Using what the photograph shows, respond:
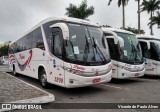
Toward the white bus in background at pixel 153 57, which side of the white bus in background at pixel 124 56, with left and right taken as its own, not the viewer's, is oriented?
left

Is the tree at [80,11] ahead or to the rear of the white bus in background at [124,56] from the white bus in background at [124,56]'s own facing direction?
to the rear

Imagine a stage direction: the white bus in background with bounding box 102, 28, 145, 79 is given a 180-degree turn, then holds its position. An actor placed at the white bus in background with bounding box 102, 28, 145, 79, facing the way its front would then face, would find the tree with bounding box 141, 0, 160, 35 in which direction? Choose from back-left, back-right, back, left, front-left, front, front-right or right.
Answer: front-right

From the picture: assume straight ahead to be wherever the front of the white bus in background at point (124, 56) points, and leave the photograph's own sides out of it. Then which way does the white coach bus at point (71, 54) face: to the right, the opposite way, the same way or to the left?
the same way

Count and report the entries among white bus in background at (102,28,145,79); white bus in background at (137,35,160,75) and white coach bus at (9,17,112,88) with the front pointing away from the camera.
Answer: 0

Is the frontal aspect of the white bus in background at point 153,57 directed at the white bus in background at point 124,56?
no

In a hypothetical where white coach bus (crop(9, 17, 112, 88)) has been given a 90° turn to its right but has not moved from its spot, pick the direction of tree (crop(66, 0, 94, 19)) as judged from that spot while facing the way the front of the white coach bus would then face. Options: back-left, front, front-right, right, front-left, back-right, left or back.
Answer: back-right

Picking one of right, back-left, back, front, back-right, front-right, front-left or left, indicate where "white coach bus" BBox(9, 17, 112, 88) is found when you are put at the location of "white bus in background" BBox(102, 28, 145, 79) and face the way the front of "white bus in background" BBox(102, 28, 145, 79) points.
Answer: right

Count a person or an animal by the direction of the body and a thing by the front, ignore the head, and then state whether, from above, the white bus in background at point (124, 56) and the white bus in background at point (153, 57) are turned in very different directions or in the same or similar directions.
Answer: same or similar directions

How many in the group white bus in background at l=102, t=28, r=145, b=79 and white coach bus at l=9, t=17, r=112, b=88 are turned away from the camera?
0

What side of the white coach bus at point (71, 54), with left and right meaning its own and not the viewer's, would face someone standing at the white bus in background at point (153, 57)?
left

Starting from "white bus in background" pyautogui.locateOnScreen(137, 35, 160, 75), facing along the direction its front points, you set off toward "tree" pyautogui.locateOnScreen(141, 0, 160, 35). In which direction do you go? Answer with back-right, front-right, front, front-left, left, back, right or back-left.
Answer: back-left

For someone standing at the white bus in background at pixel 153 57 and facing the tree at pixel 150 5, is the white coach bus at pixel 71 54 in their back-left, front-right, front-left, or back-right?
back-left

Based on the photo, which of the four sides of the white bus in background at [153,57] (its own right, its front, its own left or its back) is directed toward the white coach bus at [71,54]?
right
